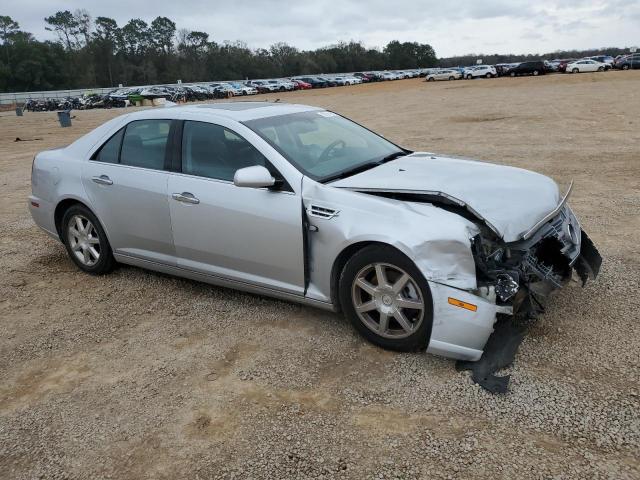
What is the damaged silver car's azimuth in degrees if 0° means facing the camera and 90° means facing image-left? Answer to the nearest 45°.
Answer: approximately 315°
